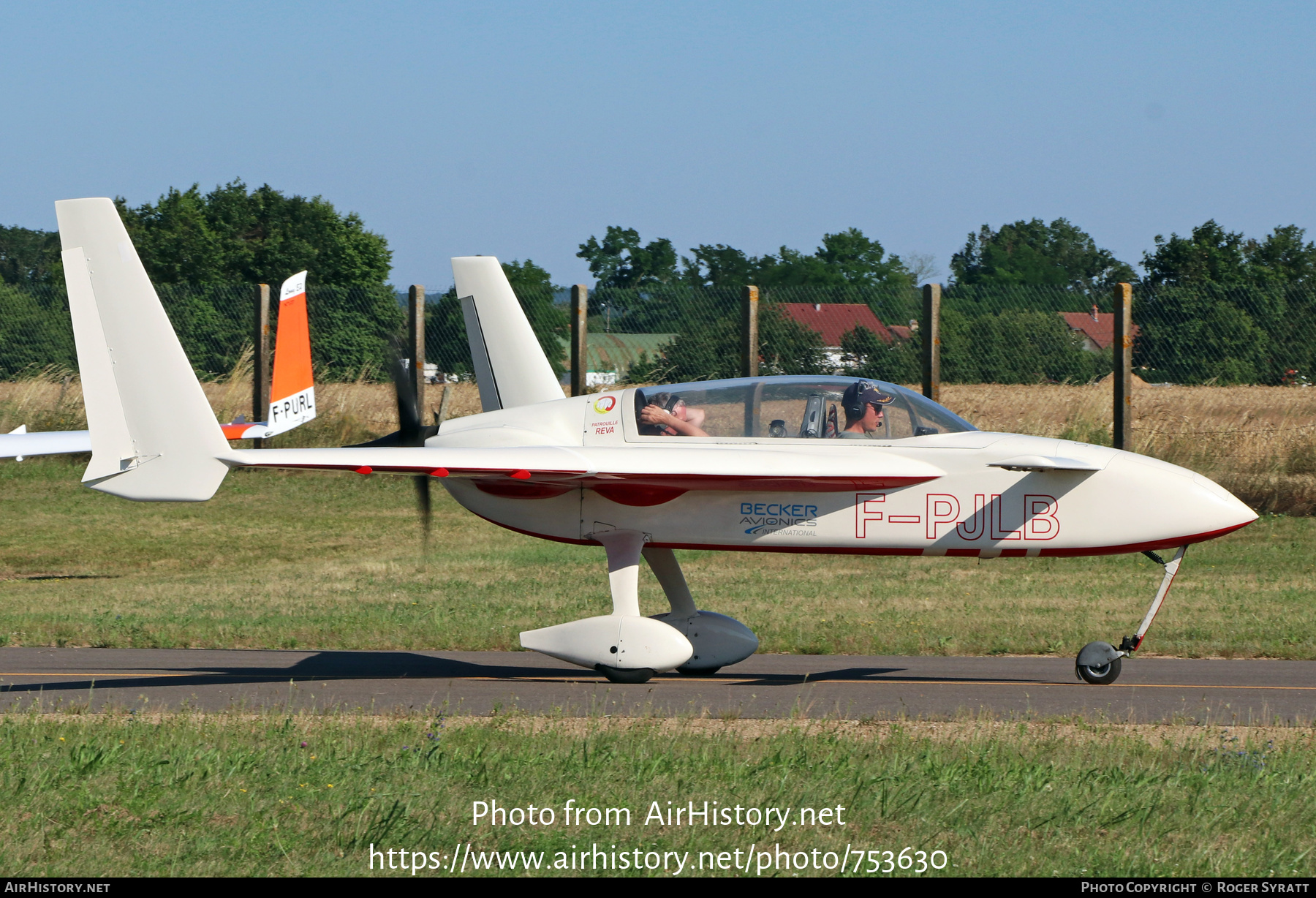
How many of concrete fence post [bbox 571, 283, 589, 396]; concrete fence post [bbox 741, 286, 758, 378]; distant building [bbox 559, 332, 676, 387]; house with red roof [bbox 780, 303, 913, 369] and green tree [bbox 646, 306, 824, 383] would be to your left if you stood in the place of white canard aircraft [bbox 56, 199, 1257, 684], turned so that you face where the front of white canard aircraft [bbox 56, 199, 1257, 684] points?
5

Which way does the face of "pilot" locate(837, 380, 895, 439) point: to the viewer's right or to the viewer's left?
to the viewer's right

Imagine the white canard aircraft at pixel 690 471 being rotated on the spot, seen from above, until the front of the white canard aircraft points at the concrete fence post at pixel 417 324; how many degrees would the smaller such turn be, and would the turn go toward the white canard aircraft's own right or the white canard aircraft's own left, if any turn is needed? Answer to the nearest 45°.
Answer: approximately 90° to the white canard aircraft's own left

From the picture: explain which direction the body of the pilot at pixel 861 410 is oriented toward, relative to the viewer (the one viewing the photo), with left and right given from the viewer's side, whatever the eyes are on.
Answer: facing to the right of the viewer

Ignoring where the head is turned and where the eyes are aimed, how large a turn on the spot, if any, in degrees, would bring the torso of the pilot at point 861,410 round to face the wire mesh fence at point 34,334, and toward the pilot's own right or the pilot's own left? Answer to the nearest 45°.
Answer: approximately 135° to the pilot's own left

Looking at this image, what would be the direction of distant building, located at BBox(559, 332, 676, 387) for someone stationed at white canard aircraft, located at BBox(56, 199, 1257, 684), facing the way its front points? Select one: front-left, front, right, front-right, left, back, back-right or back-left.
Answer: left

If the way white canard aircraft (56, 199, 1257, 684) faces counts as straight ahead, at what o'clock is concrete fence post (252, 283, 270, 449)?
The concrete fence post is roughly at 8 o'clock from the white canard aircraft.

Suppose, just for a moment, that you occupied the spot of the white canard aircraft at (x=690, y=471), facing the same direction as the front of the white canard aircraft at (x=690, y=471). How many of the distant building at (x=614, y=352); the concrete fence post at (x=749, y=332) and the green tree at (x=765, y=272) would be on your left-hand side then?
3

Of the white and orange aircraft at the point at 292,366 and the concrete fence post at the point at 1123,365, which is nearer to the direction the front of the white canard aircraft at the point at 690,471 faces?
the concrete fence post

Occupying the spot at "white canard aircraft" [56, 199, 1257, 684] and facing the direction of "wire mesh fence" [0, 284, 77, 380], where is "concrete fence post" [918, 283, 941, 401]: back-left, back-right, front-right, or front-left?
front-right

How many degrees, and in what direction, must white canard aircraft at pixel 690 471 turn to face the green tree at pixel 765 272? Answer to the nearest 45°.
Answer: approximately 90° to its left

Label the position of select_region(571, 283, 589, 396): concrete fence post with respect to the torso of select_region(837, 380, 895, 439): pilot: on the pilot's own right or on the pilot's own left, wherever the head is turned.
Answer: on the pilot's own left

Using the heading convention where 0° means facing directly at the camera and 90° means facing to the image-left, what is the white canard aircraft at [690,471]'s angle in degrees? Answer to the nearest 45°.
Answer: approximately 270°

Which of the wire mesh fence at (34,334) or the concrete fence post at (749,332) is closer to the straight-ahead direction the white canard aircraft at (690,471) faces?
the concrete fence post
